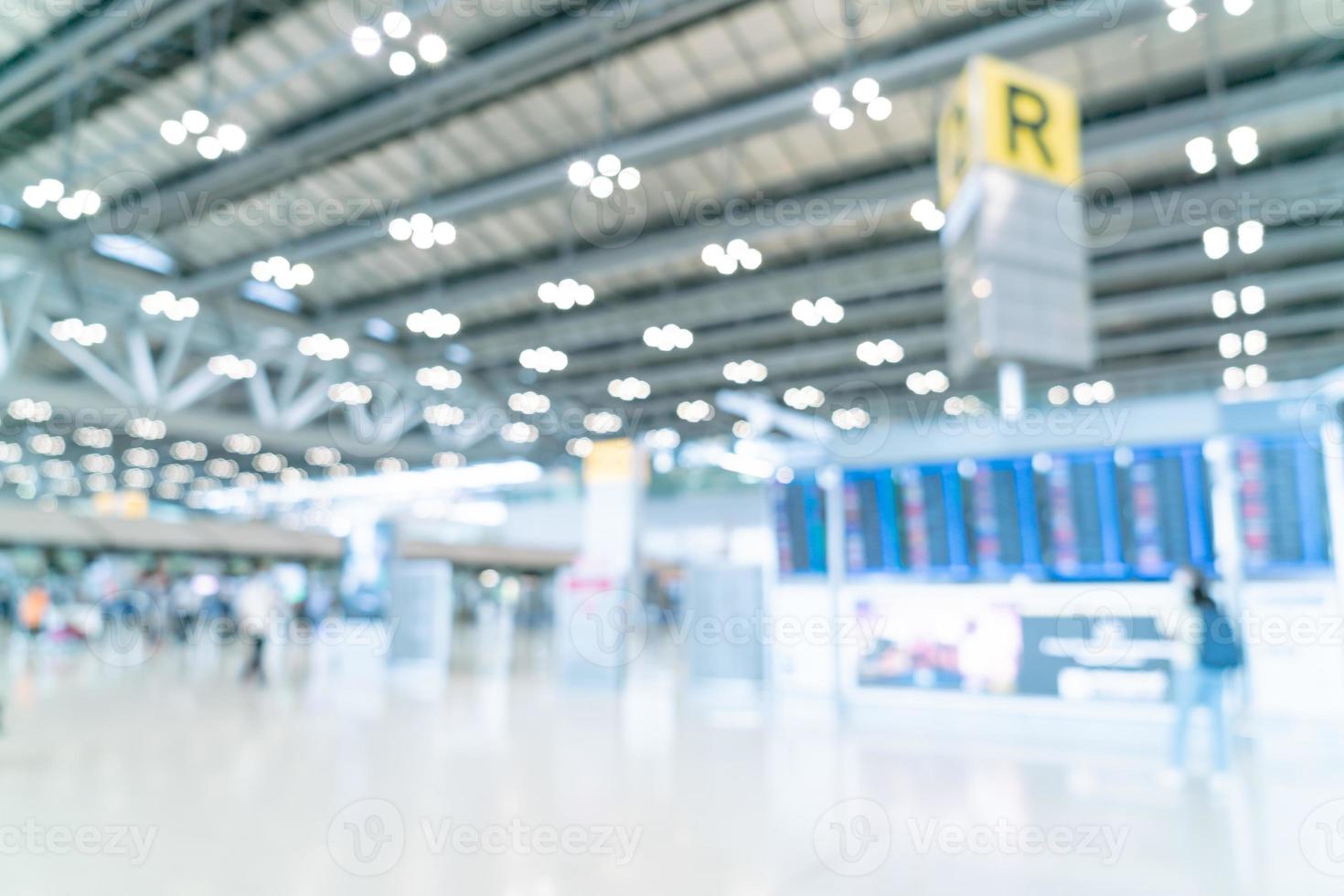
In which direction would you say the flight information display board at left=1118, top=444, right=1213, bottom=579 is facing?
toward the camera

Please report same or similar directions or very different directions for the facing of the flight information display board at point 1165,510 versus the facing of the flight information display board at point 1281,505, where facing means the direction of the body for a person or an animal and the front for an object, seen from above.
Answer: same or similar directions

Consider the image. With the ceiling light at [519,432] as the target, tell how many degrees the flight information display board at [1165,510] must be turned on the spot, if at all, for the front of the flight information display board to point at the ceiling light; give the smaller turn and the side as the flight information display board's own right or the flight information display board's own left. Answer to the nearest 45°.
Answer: approximately 135° to the flight information display board's own right

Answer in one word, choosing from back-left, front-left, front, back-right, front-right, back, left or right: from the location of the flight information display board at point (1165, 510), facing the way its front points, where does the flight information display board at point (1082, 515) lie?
right

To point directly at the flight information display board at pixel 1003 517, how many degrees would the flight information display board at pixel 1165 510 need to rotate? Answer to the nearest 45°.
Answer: approximately 90° to its right

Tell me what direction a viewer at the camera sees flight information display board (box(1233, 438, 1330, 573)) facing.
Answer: facing the viewer

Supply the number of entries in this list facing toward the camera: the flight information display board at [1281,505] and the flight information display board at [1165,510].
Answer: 2

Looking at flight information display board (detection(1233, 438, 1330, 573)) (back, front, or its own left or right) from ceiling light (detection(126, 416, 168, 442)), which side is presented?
right

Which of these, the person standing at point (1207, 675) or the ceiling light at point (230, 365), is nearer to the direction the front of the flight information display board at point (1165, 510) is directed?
the person standing

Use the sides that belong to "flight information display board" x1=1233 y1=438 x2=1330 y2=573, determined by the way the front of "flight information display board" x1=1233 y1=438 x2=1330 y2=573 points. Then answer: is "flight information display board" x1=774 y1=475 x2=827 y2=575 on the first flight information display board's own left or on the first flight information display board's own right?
on the first flight information display board's own right

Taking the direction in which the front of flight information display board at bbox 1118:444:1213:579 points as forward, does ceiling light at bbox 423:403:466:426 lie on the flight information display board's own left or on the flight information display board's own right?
on the flight information display board's own right

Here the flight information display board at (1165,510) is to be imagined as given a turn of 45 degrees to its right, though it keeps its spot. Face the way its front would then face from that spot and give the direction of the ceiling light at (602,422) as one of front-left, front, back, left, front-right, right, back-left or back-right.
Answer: right
